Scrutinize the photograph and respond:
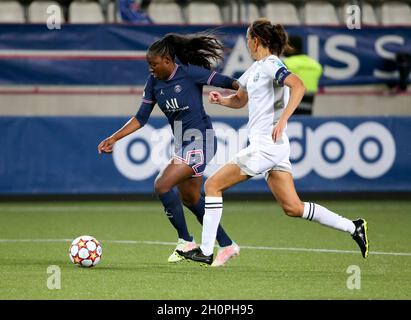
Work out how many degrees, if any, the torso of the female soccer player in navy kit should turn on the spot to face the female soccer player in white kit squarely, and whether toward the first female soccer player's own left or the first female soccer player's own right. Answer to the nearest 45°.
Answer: approximately 90° to the first female soccer player's own left

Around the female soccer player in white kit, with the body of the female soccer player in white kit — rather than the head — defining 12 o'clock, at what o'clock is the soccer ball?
The soccer ball is roughly at 12 o'clock from the female soccer player in white kit.

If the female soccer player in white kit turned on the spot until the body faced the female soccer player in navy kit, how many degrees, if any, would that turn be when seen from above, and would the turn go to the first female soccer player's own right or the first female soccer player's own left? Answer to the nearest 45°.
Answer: approximately 45° to the first female soccer player's own right

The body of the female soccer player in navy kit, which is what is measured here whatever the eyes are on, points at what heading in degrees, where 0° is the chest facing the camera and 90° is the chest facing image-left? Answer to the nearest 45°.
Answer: approximately 45°

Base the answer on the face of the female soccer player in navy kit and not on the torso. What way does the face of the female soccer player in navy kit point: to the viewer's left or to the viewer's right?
to the viewer's left

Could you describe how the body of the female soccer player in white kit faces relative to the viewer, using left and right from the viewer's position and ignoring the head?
facing to the left of the viewer
